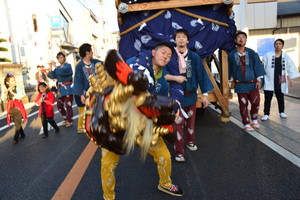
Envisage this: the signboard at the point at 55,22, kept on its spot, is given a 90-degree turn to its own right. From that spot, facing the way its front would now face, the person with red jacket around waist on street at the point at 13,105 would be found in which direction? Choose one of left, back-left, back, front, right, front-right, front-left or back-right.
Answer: left

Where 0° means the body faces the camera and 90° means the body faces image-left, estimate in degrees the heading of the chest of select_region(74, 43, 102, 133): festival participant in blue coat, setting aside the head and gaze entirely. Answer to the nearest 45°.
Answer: approximately 315°

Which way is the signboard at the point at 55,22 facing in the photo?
toward the camera

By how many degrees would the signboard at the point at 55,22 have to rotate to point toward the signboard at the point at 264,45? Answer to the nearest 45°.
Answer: approximately 45° to its left

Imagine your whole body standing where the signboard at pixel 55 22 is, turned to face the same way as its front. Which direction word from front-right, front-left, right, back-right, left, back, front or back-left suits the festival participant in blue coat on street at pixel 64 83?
front

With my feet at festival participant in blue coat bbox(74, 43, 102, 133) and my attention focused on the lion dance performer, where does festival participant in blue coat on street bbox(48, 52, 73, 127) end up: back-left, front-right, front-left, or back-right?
back-right

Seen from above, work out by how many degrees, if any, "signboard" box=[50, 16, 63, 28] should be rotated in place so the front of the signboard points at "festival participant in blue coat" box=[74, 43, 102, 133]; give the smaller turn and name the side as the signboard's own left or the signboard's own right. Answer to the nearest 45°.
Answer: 0° — it already faces them

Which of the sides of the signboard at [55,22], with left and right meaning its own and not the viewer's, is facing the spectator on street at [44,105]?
front

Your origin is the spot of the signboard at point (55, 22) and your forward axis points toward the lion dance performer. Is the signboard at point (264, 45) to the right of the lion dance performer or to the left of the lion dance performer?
left

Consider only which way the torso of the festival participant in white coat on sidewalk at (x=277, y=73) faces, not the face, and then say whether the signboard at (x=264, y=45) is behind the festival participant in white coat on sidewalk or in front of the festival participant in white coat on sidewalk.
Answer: behind

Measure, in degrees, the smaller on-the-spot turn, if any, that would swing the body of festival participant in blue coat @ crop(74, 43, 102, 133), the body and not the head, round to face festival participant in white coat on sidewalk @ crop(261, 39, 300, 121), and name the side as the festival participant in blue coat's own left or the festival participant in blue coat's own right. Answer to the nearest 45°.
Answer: approximately 45° to the festival participant in blue coat's own left

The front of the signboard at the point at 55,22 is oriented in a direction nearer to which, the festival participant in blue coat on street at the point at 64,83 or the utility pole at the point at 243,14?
the festival participant in blue coat on street

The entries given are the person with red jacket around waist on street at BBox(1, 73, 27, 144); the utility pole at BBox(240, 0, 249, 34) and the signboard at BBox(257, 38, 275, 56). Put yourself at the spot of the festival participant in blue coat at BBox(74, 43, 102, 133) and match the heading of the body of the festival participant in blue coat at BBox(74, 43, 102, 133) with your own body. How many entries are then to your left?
2

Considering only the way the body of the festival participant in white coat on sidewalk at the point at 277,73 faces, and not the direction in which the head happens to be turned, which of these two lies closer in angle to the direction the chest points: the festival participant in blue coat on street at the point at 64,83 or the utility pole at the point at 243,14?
the festival participant in blue coat on street

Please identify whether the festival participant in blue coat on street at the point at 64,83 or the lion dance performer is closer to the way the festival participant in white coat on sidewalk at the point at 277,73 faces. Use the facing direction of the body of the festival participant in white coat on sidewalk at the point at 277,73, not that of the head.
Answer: the lion dance performer

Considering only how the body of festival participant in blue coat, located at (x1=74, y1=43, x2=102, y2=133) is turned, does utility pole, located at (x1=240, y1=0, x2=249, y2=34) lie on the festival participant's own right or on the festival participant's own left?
on the festival participant's own left

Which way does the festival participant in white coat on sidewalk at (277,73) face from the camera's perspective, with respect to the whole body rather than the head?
toward the camera

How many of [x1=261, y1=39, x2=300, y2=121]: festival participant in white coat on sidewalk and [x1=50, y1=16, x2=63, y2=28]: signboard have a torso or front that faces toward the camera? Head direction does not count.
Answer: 2

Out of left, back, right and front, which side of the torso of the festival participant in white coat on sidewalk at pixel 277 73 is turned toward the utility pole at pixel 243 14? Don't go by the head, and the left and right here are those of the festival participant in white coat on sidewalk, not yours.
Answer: back

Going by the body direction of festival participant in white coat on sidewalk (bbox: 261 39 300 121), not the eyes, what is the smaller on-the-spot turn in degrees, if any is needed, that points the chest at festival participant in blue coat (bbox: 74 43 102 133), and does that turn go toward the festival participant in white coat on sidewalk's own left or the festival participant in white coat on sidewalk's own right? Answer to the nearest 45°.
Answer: approximately 45° to the festival participant in white coat on sidewalk's own right
